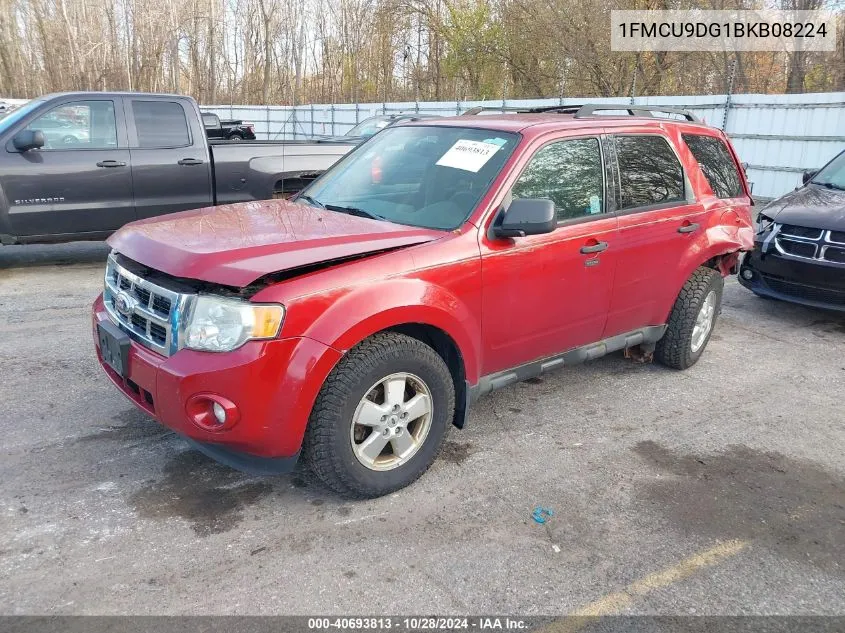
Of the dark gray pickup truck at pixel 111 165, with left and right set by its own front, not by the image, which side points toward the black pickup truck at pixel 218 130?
right

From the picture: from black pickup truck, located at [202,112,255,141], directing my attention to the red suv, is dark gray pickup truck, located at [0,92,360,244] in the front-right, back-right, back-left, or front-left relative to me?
front-right

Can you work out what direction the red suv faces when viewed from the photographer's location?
facing the viewer and to the left of the viewer

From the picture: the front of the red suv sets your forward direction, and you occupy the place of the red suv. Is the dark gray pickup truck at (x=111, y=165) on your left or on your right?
on your right

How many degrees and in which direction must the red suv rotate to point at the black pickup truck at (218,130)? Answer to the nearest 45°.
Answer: approximately 135° to its right

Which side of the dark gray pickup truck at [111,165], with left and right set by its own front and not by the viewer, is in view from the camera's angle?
left

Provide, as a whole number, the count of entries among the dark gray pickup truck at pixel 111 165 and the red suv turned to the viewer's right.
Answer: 0
